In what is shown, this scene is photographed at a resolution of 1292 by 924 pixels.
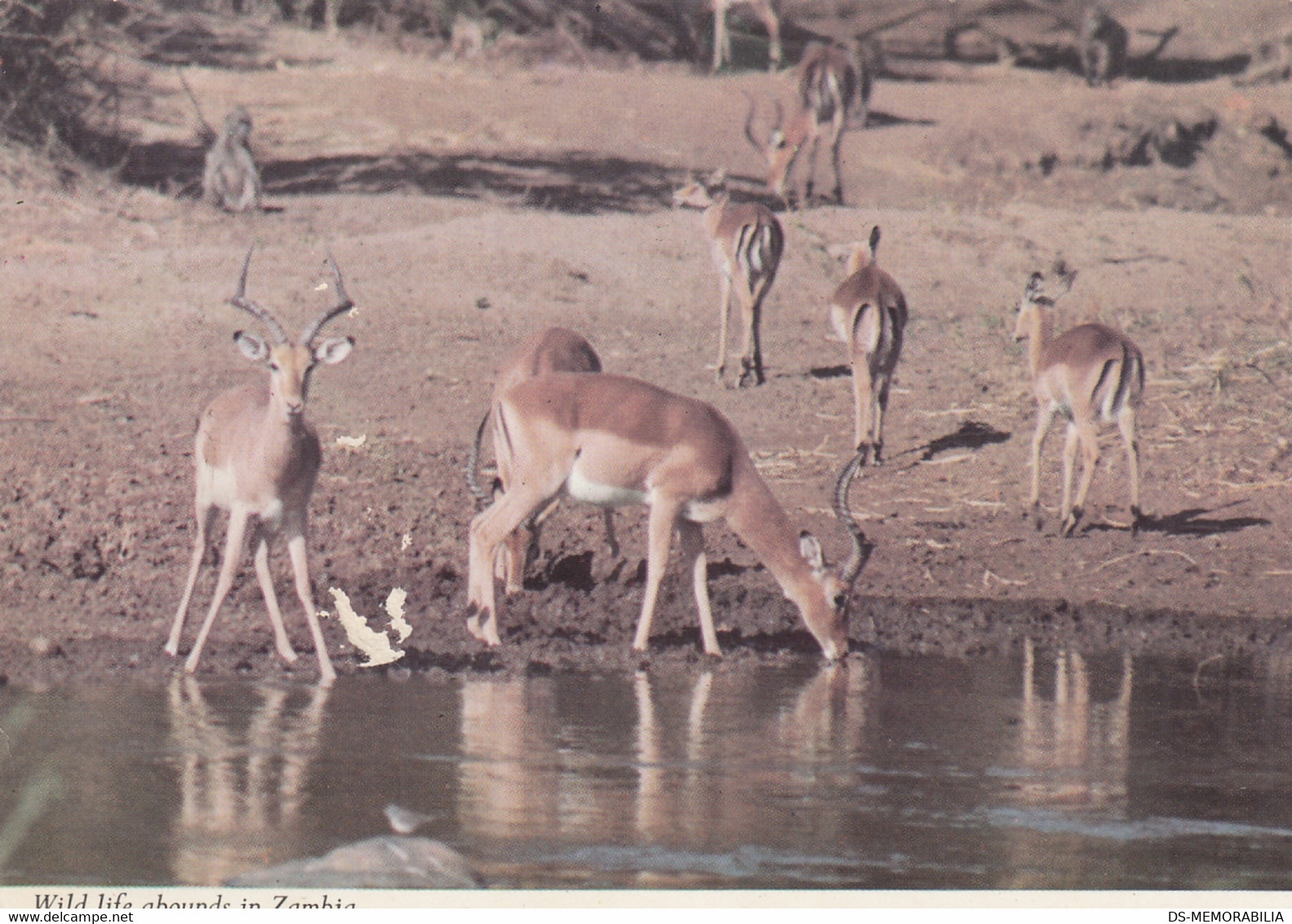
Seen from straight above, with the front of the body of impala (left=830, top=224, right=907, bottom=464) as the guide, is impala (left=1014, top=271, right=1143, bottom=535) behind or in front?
behind

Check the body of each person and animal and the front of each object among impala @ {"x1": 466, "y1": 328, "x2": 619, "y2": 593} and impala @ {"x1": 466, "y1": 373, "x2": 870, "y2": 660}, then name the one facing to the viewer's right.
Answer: impala @ {"x1": 466, "y1": 373, "x2": 870, "y2": 660}

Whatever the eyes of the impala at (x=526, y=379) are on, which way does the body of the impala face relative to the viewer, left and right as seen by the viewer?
facing the viewer and to the left of the viewer

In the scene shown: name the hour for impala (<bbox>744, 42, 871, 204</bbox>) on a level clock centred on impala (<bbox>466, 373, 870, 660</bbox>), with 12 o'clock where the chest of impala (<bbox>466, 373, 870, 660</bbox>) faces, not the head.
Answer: impala (<bbox>744, 42, 871, 204</bbox>) is roughly at 9 o'clock from impala (<bbox>466, 373, 870, 660</bbox>).

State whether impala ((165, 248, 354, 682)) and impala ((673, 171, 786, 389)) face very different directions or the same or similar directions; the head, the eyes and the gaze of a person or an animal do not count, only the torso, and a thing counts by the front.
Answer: very different directions

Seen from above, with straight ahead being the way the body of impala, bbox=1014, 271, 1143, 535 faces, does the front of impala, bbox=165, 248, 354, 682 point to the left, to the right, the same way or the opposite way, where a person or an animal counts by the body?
the opposite way

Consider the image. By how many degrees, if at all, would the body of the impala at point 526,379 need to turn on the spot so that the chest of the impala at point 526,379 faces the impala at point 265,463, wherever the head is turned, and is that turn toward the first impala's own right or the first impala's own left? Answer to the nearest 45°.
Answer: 0° — it already faces it

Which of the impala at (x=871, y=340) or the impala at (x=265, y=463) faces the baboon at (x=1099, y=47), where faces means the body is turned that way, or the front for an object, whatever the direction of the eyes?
the impala at (x=871, y=340)

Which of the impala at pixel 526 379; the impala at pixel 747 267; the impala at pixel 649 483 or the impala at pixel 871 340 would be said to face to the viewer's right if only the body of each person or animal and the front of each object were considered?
the impala at pixel 649 483

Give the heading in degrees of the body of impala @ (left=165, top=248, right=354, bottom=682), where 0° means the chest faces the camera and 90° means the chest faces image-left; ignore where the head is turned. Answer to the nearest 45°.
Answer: approximately 315°

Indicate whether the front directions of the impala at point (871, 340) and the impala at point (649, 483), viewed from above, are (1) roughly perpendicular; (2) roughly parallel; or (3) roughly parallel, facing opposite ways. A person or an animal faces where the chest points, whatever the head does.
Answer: roughly perpendicular

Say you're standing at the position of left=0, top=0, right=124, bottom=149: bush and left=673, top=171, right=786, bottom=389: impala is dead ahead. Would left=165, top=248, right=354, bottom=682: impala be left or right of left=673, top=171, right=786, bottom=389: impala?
right

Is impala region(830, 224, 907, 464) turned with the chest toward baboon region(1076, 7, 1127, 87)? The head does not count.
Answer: yes

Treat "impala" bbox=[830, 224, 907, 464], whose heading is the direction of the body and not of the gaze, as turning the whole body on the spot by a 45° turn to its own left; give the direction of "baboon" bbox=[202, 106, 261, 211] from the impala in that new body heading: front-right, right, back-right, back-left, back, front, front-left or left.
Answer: front

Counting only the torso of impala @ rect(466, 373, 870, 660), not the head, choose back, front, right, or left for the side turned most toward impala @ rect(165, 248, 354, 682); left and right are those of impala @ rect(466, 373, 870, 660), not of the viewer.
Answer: back

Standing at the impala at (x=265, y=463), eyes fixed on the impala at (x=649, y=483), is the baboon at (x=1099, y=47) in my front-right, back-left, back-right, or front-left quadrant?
front-left

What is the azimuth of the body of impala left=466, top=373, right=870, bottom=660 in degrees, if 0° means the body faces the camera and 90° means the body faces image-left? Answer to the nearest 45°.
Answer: approximately 270°

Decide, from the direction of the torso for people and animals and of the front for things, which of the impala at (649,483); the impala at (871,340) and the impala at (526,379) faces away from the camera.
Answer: the impala at (871,340)

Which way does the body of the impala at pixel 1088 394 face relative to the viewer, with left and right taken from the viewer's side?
facing away from the viewer and to the left of the viewer

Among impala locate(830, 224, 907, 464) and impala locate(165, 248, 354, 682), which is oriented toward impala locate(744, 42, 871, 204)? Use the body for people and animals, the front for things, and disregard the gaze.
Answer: impala locate(830, 224, 907, 464)

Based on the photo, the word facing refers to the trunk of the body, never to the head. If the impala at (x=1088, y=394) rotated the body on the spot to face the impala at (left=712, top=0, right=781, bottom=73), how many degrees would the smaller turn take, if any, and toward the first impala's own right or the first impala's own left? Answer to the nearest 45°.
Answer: approximately 45° to the first impala's own right

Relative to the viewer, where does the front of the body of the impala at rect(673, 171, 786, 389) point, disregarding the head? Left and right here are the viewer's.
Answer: facing away from the viewer and to the left of the viewer
